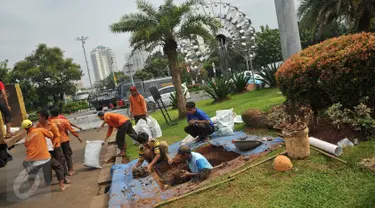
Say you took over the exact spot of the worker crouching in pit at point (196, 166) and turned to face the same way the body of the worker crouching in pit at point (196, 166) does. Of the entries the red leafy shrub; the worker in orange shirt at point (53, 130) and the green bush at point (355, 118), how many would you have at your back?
2

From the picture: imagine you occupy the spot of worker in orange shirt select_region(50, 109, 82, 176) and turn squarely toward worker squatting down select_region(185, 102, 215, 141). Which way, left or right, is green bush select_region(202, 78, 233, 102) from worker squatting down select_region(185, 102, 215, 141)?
left

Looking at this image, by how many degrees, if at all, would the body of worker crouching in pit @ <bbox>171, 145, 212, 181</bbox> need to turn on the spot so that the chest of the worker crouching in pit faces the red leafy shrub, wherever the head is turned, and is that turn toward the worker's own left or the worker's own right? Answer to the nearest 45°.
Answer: approximately 180°

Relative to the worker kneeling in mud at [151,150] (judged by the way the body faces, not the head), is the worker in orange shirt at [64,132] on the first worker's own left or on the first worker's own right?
on the first worker's own right

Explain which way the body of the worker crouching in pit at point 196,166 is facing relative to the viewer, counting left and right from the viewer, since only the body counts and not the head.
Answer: facing to the left of the viewer

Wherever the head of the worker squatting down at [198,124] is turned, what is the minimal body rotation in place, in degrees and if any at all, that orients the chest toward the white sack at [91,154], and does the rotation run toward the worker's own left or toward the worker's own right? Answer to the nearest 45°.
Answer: approximately 45° to the worker's own right

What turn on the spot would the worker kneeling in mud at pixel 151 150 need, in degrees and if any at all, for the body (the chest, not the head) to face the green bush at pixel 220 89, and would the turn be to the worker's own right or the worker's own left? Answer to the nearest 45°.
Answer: approximately 180°

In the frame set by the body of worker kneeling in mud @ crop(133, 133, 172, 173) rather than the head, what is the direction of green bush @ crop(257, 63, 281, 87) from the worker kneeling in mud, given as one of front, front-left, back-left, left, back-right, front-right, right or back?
back

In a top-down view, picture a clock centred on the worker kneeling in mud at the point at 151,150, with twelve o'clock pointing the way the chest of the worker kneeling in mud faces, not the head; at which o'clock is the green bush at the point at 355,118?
The green bush is roughly at 8 o'clock from the worker kneeling in mud.

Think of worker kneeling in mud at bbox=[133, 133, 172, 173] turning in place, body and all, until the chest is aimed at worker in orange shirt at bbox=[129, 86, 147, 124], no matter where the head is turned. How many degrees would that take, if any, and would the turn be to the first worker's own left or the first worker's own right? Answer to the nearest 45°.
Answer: approximately 135° to the first worker's own right
